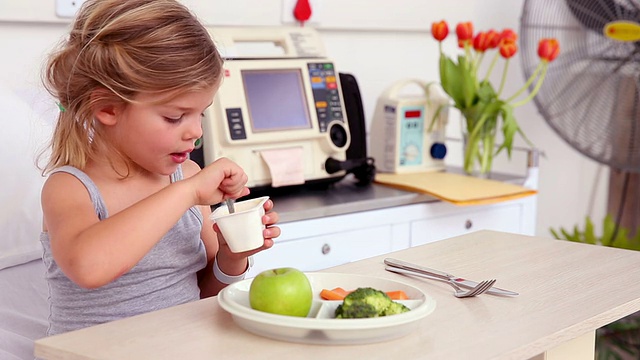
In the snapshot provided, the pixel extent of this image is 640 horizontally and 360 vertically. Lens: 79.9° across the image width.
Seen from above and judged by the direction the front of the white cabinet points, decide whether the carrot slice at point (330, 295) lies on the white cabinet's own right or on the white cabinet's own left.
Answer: on the white cabinet's own right

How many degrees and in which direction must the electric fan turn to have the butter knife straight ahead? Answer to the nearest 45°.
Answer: approximately 45° to its left

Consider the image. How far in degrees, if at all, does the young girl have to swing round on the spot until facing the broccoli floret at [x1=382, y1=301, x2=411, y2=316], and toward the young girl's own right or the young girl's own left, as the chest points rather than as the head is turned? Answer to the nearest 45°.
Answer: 0° — they already face it

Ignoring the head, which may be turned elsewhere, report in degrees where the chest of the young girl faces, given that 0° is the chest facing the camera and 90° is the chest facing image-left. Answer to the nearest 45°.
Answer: approximately 315°

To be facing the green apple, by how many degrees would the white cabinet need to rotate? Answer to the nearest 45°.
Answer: approximately 45° to its right

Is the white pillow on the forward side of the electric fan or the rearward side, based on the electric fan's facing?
on the forward side

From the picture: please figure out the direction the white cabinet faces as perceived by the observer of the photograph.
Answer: facing the viewer and to the right of the viewer

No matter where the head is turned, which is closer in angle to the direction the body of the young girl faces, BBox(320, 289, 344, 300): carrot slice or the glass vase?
the carrot slice

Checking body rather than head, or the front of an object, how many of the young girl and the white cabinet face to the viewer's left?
0

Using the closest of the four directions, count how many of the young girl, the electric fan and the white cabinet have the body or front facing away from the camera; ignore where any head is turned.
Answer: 0

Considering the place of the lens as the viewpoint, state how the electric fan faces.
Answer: facing the viewer and to the left of the viewer
